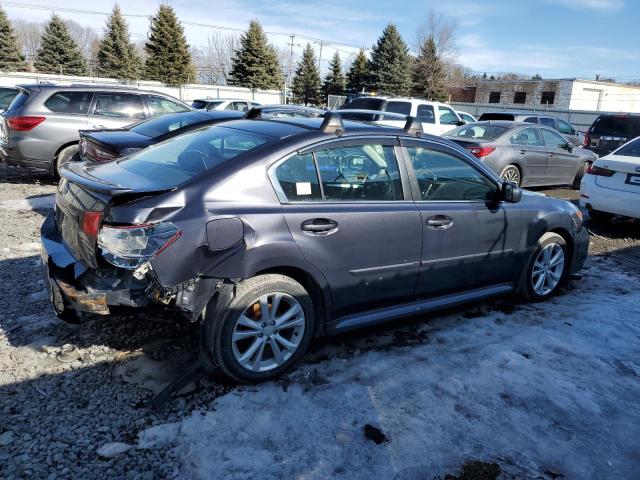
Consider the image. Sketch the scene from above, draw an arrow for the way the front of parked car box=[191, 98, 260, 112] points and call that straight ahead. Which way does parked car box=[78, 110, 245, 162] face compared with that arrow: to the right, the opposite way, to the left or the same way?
the same way

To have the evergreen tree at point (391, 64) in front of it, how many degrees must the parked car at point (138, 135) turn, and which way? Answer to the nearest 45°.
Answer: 0° — it already faces it

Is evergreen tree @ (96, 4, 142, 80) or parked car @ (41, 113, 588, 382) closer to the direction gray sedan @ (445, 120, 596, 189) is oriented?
the evergreen tree

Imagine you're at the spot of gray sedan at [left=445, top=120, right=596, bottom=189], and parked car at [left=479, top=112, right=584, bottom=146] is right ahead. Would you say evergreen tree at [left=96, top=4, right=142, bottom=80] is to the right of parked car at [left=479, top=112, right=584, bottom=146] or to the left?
left

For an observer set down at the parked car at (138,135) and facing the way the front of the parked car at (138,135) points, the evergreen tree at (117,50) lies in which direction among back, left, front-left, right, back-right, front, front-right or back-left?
front-left

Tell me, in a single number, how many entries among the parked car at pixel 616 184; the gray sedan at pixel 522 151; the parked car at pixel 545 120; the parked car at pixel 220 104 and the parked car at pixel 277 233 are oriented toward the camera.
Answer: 0

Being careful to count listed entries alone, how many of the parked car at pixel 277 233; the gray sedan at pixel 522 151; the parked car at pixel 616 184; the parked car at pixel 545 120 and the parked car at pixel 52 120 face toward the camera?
0

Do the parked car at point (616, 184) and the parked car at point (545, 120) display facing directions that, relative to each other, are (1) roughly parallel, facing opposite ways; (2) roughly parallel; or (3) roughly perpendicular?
roughly parallel

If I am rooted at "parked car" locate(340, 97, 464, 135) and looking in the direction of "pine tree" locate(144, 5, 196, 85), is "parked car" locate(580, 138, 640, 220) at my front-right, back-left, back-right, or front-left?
back-left

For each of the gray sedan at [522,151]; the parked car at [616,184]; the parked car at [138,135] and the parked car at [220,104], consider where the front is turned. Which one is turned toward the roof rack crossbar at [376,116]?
the parked car at [138,135]

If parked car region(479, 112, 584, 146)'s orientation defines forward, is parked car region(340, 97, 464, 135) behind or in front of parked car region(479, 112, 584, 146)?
behind

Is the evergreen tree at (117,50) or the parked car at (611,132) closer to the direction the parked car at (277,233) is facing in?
the parked car

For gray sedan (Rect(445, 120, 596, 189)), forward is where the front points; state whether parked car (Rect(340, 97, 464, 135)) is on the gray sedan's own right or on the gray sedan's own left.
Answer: on the gray sedan's own left

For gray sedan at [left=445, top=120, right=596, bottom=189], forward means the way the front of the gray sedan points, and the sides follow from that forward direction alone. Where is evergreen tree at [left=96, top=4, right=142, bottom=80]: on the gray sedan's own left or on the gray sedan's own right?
on the gray sedan's own left

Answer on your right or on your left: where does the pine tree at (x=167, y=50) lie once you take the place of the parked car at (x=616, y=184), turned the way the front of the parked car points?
on your left

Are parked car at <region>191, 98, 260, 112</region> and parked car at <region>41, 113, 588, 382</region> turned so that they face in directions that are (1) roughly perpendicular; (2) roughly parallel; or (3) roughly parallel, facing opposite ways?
roughly parallel
